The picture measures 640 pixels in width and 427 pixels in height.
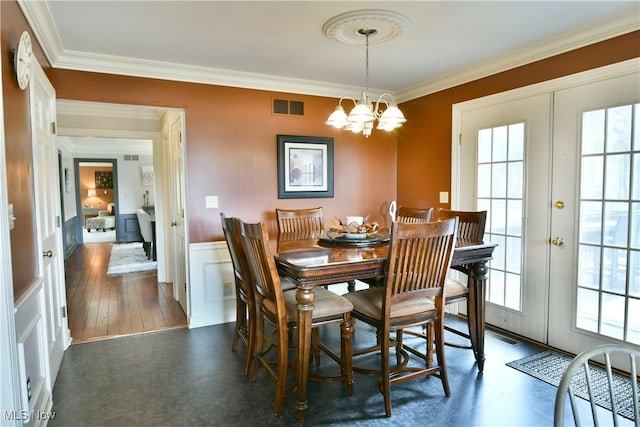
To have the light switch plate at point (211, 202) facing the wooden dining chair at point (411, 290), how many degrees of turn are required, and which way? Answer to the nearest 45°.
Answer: approximately 45° to its left

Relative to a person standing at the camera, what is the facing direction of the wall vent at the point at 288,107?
facing the viewer

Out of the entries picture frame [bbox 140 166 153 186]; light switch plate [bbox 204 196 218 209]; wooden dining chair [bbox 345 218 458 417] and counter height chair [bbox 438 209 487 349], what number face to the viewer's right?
0

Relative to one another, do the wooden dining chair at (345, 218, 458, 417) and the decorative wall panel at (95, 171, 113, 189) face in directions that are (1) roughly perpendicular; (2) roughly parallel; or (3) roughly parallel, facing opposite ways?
roughly parallel, facing opposite ways

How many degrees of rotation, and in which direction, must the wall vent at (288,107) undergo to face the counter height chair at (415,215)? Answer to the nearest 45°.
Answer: approximately 90° to its left

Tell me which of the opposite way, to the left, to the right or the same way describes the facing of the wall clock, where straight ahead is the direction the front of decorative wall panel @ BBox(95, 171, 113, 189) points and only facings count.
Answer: to the left

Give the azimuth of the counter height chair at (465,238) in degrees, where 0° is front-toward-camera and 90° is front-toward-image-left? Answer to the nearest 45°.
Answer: approximately 45°

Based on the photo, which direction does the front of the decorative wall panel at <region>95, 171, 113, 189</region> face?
toward the camera

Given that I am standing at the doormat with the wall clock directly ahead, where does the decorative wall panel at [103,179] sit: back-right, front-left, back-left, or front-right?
front-right

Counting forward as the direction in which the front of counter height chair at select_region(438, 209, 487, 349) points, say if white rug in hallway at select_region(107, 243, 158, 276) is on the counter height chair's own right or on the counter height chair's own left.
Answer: on the counter height chair's own right

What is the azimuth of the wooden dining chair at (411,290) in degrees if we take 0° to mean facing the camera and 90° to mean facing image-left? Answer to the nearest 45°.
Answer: approximately 135°

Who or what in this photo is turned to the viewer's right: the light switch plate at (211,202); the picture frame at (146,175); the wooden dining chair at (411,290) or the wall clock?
the wall clock

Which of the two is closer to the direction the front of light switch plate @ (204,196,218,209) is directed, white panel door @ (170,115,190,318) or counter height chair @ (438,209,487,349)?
the counter height chair

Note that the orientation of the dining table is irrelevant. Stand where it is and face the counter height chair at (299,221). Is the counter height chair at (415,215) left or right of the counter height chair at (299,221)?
right

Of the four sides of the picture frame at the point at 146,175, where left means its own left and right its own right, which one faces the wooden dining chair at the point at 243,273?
front
